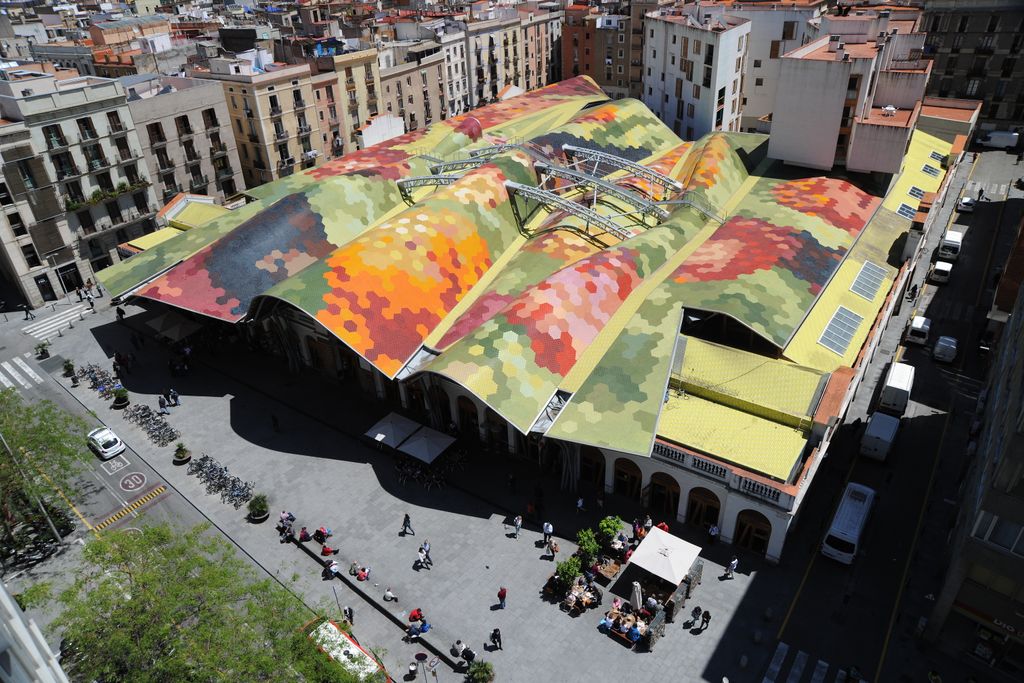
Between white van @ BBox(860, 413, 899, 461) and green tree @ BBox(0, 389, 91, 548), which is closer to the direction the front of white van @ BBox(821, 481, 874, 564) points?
the green tree

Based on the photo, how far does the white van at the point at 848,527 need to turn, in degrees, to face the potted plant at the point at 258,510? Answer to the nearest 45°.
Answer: approximately 45° to its right

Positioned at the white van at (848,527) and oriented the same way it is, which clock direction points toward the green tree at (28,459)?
The green tree is roughly at 2 o'clock from the white van.

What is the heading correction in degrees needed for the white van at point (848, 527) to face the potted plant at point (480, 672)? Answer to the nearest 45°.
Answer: approximately 45° to its right

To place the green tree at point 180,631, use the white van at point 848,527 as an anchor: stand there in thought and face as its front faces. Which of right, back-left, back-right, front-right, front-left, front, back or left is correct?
front-right

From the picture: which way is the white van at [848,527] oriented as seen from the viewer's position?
toward the camera

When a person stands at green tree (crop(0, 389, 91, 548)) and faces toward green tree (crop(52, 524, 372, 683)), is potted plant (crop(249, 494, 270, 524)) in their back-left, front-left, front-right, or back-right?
front-left

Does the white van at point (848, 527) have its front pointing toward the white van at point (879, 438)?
no
